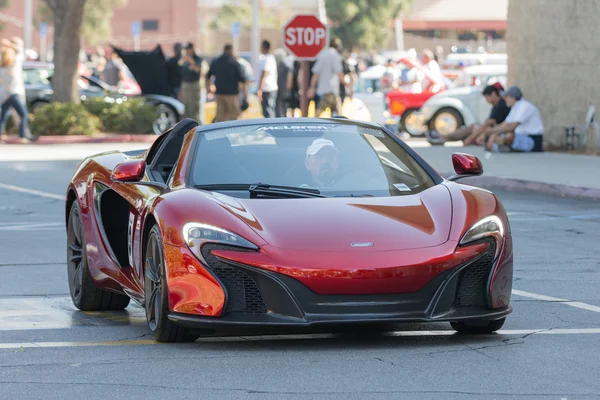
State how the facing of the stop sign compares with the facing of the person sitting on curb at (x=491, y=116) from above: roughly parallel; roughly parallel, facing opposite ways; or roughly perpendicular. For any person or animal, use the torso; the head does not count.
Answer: roughly perpendicular

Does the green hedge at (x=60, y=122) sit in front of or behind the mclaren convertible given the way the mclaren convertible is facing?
behind

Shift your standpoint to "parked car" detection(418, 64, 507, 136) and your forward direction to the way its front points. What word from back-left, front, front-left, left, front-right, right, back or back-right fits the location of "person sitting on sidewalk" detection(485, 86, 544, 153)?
left

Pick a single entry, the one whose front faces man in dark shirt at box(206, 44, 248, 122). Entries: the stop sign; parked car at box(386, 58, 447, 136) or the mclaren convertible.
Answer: the parked car

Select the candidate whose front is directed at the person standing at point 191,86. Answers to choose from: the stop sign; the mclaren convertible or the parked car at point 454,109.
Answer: the parked car

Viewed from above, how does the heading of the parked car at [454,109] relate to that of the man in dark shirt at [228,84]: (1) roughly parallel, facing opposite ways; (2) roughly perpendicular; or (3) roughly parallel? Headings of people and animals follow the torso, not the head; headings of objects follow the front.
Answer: roughly perpendicular

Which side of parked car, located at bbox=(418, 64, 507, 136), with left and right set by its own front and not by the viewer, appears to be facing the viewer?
left

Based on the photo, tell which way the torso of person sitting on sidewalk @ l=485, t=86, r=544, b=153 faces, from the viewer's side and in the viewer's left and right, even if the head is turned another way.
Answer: facing to the left of the viewer

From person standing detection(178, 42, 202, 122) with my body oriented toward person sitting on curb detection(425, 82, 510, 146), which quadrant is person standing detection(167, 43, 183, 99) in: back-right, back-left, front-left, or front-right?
back-left

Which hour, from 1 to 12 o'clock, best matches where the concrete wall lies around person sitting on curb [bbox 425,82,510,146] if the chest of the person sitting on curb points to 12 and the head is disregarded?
The concrete wall is roughly at 5 o'clock from the person sitting on curb.

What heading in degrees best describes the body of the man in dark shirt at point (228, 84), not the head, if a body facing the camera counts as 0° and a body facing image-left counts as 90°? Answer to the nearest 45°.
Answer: approximately 180°

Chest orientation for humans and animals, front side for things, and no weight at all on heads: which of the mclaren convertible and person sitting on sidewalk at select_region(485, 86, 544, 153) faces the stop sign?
the person sitting on sidewalk

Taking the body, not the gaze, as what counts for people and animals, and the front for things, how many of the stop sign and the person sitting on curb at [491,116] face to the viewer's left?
1

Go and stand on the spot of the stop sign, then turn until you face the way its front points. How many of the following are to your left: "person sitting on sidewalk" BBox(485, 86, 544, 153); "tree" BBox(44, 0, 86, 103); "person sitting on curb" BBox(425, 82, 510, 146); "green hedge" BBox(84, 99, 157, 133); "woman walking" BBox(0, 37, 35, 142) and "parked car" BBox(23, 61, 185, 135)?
2
